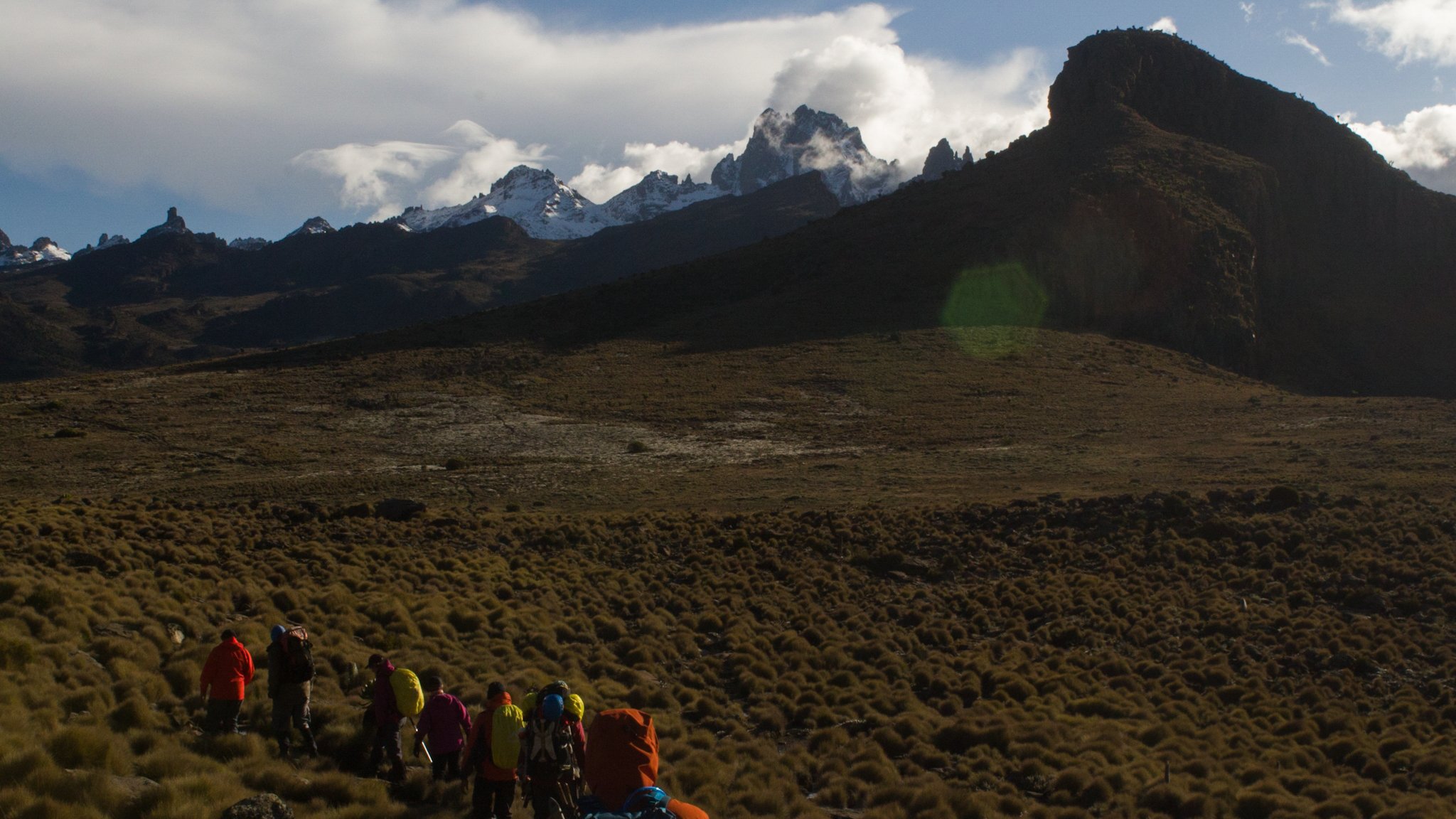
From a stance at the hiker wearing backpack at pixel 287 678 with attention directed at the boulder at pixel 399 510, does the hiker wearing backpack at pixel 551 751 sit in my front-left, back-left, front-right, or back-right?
back-right

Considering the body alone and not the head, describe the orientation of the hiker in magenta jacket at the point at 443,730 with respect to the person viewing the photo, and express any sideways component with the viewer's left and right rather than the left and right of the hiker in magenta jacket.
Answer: facing away from the viewer and to the left of the viewer

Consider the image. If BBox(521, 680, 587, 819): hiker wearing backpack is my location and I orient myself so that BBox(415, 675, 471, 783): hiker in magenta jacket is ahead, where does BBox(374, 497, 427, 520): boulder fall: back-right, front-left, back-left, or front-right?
front-right

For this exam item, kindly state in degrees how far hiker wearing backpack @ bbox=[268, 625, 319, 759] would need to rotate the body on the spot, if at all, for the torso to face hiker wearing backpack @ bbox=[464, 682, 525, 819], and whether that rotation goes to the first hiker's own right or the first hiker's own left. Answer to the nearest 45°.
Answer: approximately 180°

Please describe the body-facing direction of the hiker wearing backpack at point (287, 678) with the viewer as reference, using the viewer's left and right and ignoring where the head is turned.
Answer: facing away from the viewer and to the left of the viewer

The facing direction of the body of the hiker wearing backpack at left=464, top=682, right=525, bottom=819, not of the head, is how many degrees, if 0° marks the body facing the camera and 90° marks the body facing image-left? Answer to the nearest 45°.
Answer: approximately 135°

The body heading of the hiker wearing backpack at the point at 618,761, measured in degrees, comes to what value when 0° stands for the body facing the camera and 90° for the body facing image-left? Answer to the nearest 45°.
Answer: approximately 180°

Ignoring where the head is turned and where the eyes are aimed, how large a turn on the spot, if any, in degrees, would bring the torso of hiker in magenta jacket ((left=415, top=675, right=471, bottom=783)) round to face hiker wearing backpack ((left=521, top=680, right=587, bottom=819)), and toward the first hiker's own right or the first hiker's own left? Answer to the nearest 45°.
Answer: approximately 180°

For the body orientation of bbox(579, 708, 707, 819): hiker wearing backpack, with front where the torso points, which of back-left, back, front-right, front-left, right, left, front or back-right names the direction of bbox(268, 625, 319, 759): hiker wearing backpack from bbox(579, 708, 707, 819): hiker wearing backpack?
front-left

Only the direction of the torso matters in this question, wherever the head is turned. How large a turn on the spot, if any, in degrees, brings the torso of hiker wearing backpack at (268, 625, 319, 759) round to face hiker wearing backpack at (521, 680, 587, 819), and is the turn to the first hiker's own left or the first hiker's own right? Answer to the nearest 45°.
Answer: approximately 180°
